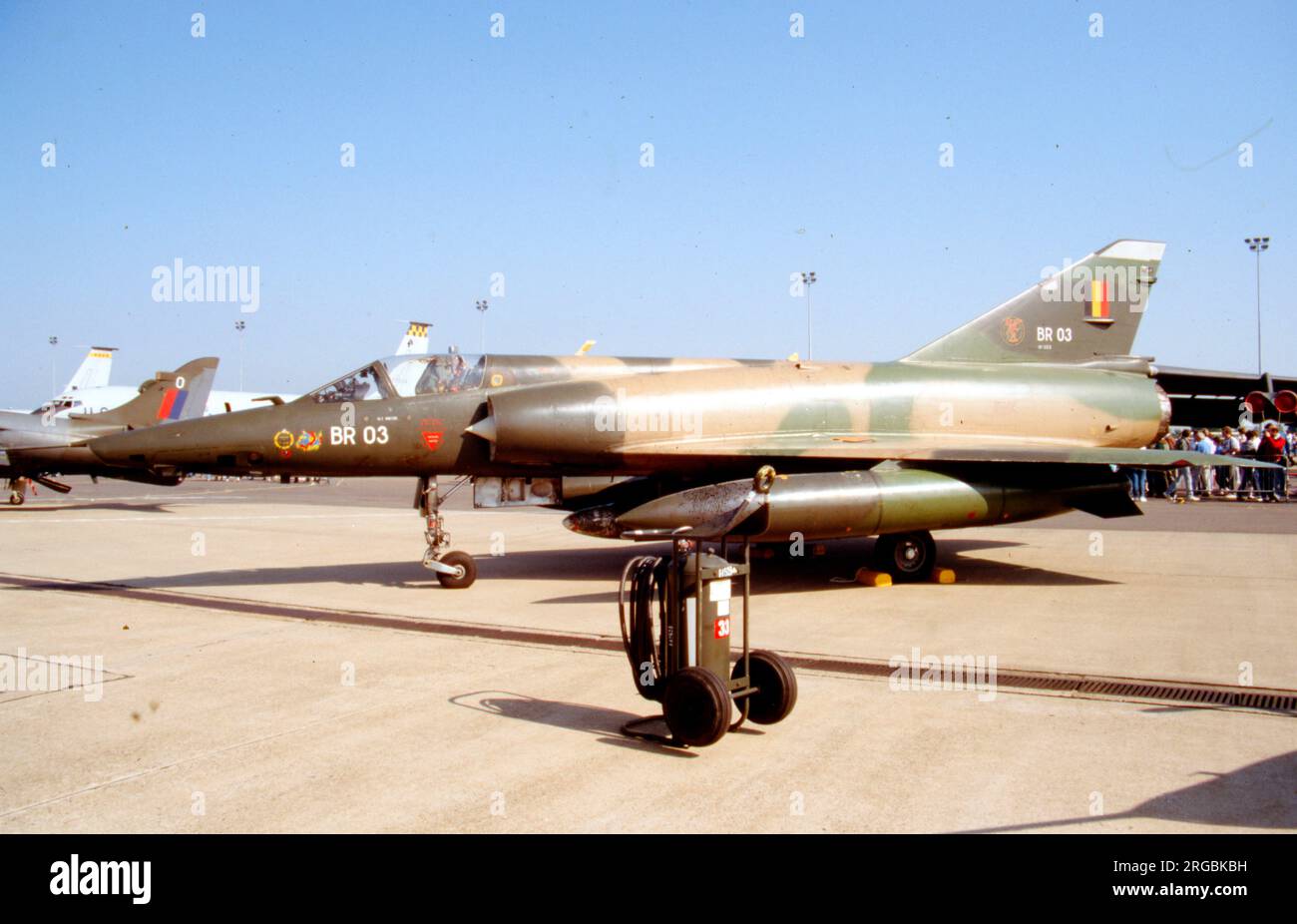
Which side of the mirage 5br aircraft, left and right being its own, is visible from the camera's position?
left

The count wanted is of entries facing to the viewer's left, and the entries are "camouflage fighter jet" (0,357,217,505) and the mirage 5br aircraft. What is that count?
2

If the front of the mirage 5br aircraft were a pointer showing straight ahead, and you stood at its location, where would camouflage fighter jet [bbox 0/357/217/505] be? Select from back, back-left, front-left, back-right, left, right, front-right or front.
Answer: front-right

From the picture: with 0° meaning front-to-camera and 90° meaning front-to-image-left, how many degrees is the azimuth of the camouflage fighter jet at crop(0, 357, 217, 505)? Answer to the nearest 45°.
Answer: approximately 90°

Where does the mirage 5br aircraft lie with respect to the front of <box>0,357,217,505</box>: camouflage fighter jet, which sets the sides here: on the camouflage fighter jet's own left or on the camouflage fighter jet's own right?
on the camouflage fighter jet's own left
